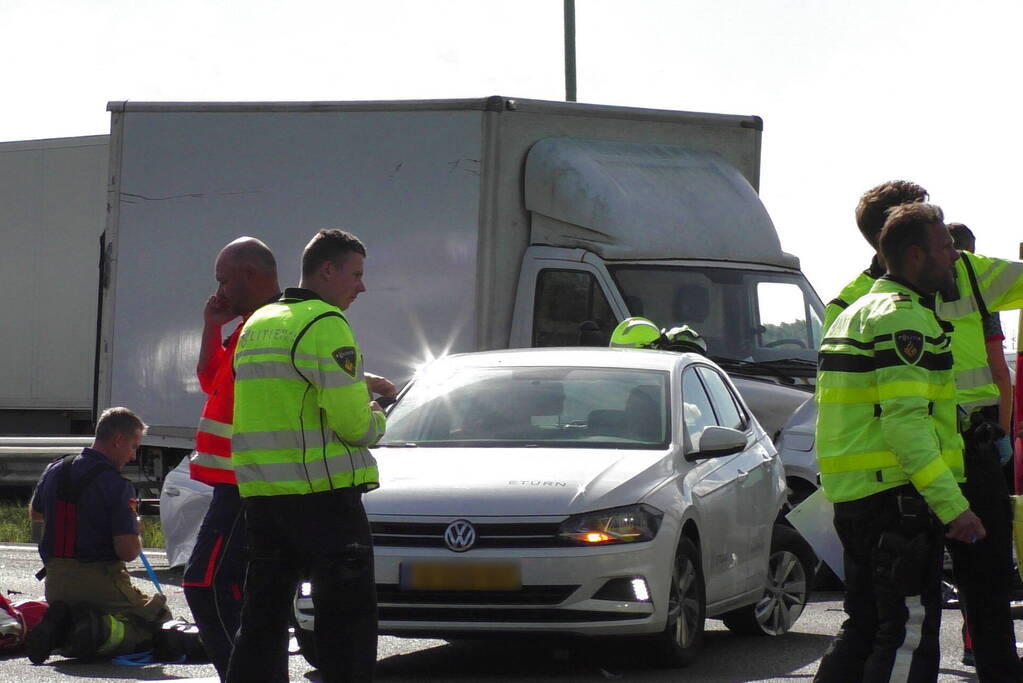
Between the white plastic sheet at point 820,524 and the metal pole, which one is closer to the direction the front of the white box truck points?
the white plastic sheet

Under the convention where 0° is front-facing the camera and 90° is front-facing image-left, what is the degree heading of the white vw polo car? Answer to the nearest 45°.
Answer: approximately 45°

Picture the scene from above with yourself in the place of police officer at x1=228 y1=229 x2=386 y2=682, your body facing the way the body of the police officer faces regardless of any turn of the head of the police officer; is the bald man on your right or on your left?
on your left

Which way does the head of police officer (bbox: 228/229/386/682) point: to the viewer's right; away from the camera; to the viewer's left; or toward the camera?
to the viewer's right

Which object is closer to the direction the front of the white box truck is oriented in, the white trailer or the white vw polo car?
the white vw polo car

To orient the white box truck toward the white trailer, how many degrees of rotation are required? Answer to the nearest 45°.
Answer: approximately 180°
